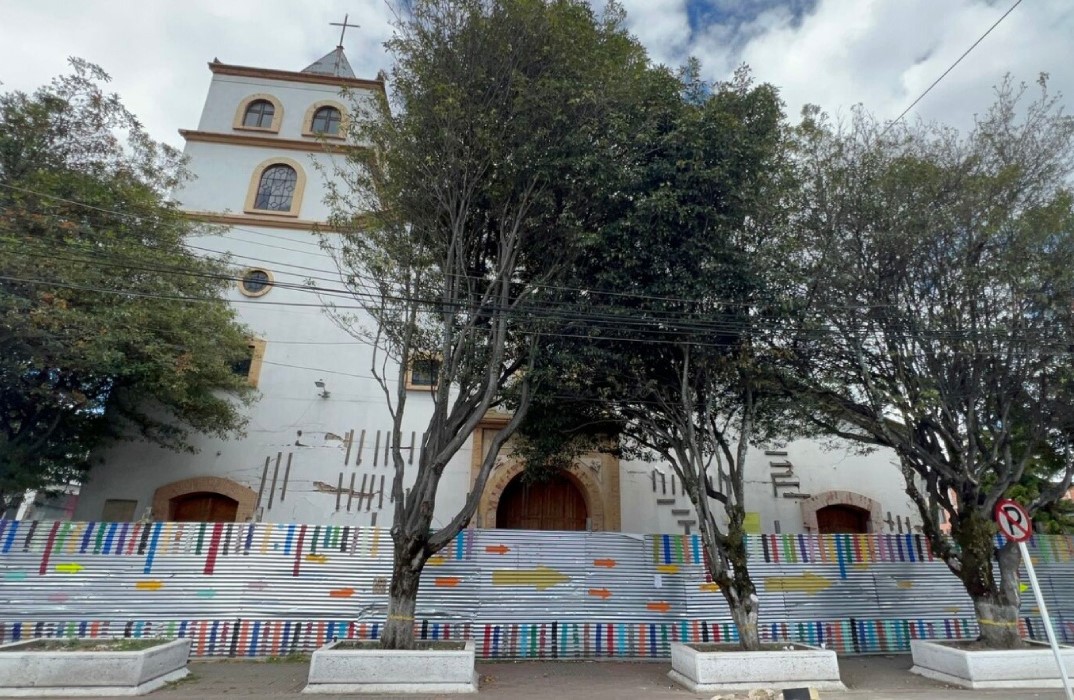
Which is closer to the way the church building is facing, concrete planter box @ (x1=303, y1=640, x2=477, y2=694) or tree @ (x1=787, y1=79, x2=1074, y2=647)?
the concrete planter box

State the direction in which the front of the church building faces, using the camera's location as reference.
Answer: facing the viewer

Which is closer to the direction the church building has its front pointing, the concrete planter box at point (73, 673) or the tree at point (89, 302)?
the concrete planter box

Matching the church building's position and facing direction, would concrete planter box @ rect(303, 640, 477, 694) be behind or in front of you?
in front

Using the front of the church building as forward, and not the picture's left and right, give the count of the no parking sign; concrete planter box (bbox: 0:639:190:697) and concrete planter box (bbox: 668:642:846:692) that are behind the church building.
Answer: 0

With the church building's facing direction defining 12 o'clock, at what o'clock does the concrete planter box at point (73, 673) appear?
The concrete planter box is roughly at 12 o'clock from the church building.

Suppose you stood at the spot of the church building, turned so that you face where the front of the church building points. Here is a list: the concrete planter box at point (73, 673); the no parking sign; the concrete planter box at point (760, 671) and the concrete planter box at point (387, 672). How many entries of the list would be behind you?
0

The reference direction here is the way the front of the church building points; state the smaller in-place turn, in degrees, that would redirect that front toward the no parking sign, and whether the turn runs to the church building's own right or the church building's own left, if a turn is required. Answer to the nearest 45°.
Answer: approximately 45° to the church building's own left
